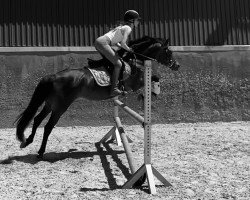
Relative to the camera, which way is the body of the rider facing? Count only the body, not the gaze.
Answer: to the viewer's right

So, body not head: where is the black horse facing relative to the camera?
to the viewer's right

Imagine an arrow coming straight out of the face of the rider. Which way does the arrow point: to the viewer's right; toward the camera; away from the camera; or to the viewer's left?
to the viewer's right
